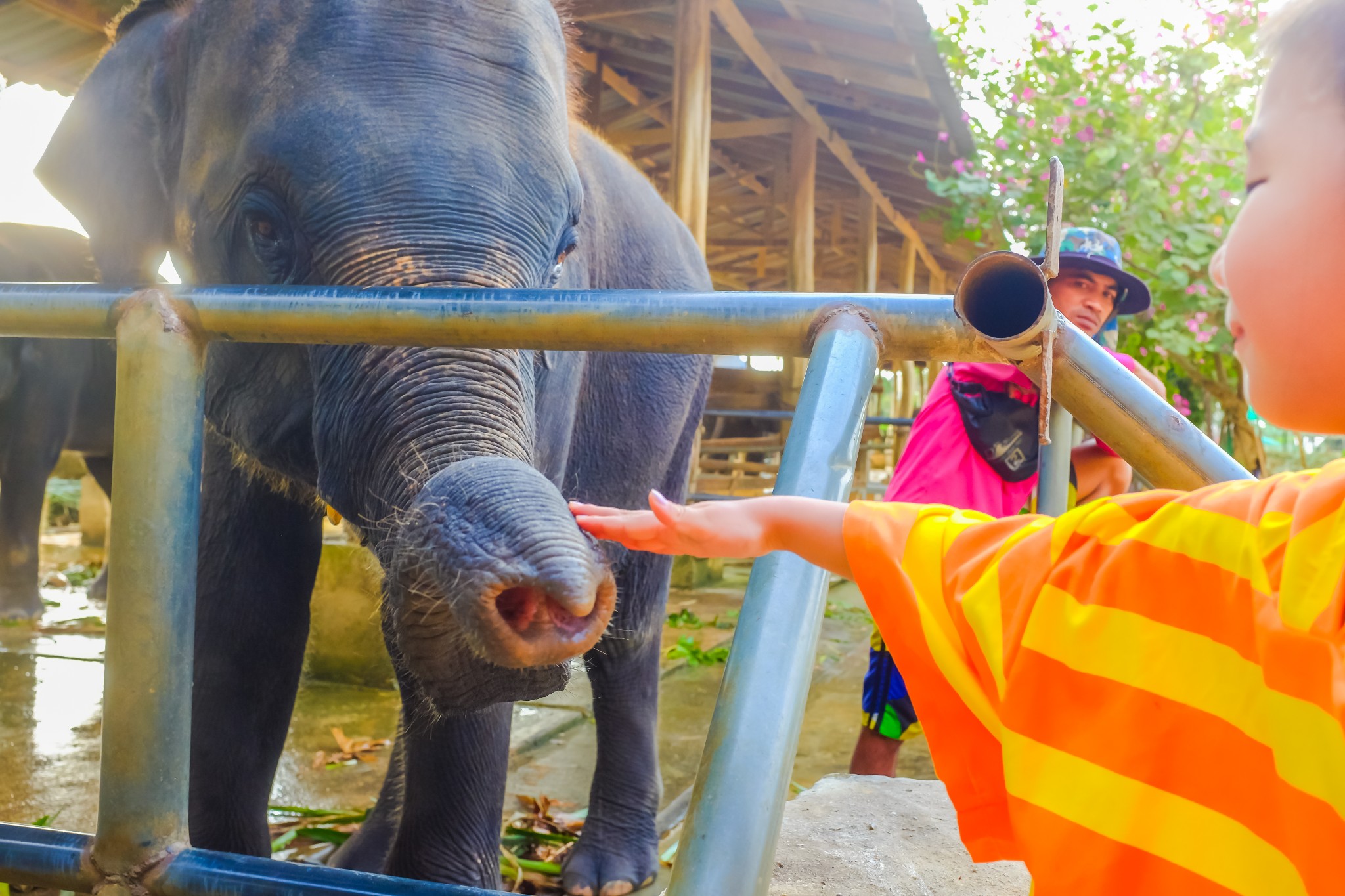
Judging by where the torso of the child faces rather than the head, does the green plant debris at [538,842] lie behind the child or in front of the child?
in front

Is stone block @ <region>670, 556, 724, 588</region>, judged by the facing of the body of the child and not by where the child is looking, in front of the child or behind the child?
in front

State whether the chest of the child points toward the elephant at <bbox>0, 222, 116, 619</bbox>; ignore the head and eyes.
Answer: yes

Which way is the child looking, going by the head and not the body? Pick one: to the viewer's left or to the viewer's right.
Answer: to the viewer's left

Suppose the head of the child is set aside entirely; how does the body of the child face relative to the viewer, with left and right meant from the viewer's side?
facing away from the viewer and to the left of the viewer

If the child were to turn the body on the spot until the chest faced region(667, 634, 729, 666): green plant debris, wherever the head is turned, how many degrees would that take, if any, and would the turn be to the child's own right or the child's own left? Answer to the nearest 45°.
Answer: approximately 45° to the child's own right

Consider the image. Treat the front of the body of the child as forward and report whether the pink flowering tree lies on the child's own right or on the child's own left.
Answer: on the child's own right

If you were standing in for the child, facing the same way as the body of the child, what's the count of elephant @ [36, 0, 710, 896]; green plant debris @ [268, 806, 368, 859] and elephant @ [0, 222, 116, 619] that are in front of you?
3

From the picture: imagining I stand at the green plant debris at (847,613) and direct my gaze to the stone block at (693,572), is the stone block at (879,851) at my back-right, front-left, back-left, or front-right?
back-left

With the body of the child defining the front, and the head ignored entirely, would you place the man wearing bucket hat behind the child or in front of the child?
in front

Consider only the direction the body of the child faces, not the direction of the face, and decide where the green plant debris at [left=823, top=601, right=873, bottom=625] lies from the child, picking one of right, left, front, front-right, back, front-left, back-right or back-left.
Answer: front-right

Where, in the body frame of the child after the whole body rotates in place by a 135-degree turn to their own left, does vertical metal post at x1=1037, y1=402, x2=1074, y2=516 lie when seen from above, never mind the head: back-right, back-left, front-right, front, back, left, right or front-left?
back

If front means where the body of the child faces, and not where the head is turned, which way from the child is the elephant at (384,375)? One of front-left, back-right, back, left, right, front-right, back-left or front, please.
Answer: front
